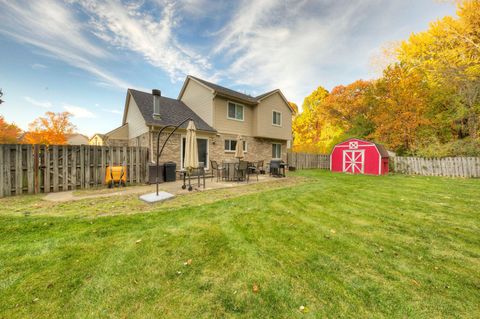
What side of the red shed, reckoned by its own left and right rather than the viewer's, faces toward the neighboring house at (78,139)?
right

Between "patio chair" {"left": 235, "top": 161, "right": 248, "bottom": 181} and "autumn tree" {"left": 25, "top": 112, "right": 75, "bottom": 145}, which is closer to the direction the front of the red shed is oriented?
the patio chair

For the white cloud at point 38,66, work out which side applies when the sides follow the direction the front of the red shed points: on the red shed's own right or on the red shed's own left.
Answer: on the red shed's own right

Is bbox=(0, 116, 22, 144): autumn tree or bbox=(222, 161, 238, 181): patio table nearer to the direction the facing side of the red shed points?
the patio table

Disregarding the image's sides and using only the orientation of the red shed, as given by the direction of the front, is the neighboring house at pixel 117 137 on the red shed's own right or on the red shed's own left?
on the red shed's own right

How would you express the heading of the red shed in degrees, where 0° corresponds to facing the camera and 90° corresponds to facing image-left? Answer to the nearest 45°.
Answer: approximately 0°

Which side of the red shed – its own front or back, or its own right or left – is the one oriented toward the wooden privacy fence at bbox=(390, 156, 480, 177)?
left
